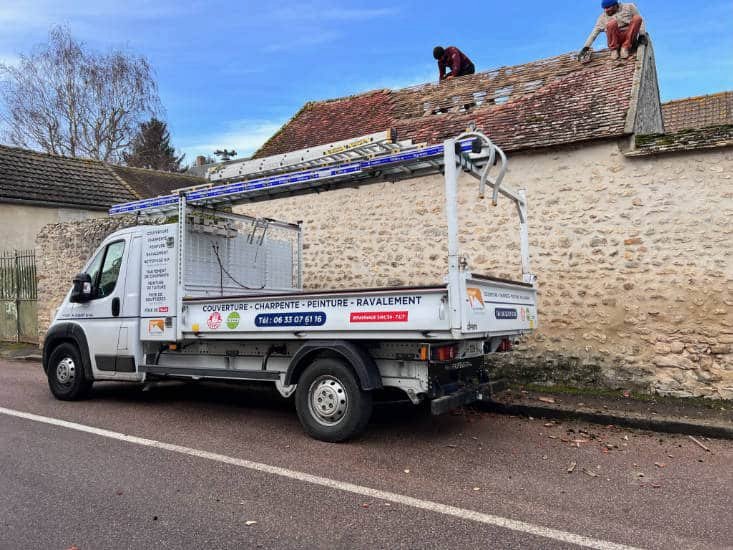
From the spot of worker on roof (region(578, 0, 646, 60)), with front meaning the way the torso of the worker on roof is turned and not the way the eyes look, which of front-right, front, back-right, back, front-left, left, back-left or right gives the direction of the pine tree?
right

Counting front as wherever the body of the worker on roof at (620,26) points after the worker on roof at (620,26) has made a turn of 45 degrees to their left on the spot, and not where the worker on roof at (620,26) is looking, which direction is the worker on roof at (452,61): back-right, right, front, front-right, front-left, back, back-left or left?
back-right

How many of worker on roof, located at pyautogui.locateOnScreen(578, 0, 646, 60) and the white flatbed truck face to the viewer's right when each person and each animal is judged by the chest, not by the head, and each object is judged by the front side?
0

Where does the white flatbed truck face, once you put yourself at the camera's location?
facing away from the viewer and to the left of the viewer

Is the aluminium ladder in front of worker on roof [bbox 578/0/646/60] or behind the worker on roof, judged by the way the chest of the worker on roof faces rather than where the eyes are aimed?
in front

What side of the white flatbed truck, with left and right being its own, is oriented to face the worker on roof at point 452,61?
right

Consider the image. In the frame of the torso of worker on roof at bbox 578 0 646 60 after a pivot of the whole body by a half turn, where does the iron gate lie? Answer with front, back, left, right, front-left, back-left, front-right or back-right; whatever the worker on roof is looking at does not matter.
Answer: back-left

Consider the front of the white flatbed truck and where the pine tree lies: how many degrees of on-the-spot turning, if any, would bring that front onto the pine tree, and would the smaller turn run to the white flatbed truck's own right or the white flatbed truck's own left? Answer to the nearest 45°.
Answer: approximately 45° to the white flatbed truck's own right

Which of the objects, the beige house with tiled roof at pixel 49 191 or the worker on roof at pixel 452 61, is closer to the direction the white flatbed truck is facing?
the beige house with tiled roof

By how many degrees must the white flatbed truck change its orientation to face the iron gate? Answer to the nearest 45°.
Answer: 0° — it already faces it

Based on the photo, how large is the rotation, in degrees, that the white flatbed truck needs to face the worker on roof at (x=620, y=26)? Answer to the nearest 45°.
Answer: approximately 90° to its right

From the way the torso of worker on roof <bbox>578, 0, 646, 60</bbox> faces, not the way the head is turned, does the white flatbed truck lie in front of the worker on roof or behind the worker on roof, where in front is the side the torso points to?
in front

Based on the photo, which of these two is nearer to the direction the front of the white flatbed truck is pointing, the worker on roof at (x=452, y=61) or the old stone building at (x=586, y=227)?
the worker on roof
